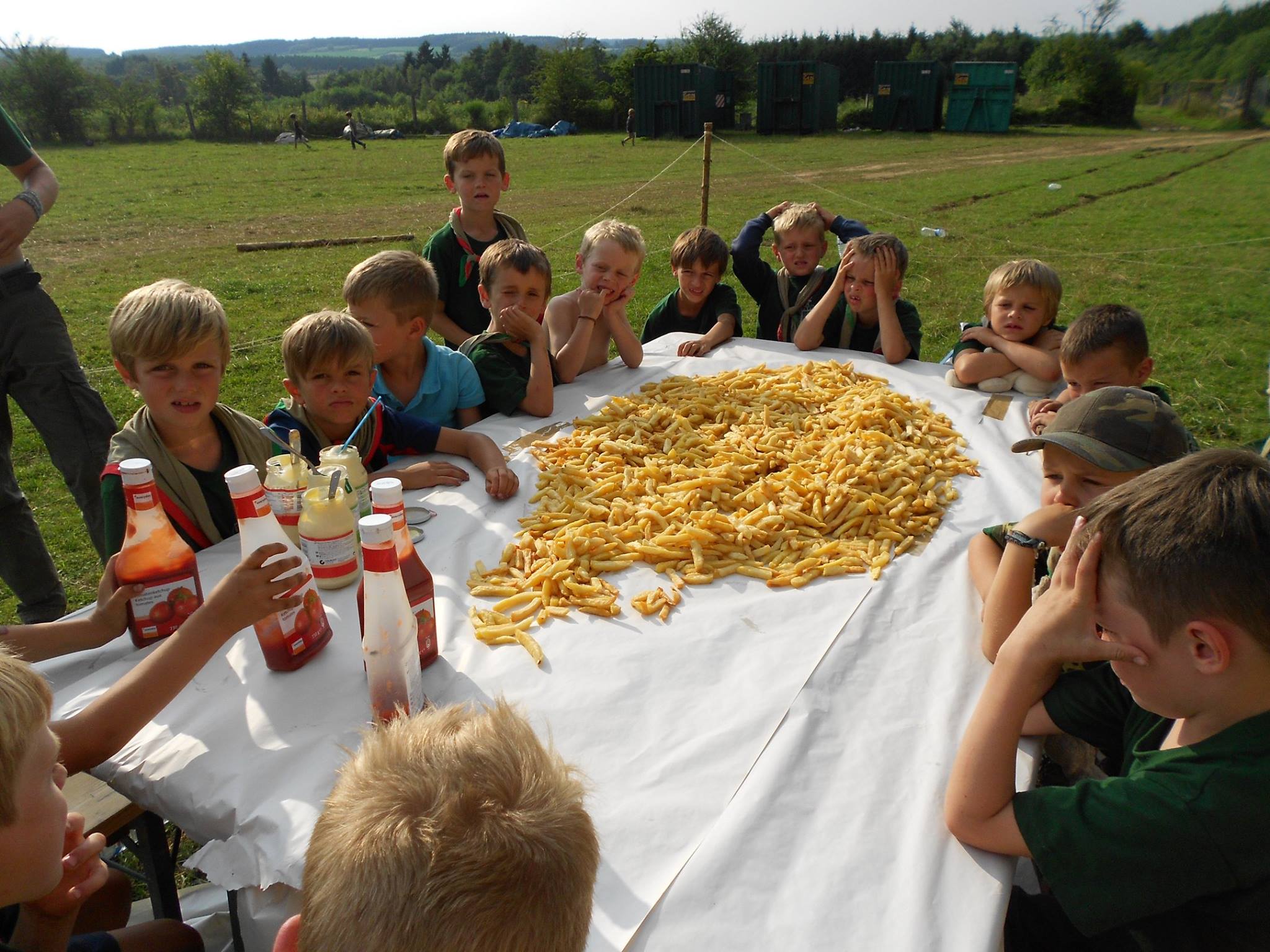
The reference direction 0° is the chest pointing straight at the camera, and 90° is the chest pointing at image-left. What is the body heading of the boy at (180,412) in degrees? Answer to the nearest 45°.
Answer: approximately 315°

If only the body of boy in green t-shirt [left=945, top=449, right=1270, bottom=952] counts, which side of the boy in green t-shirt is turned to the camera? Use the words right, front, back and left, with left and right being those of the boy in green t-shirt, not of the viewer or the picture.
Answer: left

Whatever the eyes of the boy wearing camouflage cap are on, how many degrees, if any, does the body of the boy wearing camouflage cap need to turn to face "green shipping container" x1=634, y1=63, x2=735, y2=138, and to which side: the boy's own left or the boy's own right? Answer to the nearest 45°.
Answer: approximately 90° to the boy's own right

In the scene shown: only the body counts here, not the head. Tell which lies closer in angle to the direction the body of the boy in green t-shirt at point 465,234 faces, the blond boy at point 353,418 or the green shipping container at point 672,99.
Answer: the blond boy

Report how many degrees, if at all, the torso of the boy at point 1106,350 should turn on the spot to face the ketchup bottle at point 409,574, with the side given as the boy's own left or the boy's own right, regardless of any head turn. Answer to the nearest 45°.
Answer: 0° — they already face it

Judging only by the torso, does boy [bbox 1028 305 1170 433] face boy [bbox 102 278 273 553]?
yes

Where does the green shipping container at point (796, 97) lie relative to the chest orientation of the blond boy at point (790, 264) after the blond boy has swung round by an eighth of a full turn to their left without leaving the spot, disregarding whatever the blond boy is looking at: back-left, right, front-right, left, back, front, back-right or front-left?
back-left

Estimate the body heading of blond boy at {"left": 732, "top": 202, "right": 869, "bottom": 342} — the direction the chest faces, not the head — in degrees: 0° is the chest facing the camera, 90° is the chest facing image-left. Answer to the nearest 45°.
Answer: approximately 0°
